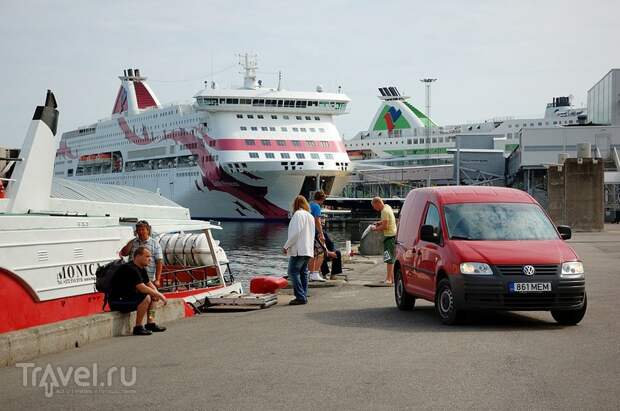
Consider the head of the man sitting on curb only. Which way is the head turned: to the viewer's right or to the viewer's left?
to the viewer's right

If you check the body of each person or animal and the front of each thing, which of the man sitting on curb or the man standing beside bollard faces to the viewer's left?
the man standing beside bollard

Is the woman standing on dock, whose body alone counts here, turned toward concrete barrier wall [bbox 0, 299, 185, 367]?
no

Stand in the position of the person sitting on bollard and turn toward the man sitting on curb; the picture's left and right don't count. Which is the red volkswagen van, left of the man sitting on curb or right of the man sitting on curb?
left

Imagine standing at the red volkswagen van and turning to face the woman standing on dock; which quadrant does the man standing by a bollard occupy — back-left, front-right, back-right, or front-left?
front-right

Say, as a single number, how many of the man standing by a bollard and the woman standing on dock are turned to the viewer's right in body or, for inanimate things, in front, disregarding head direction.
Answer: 0

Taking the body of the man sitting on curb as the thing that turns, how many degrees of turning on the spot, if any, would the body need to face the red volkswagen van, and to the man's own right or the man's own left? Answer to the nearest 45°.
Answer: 0° — they already face it

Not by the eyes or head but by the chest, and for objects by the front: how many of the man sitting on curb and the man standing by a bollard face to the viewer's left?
1

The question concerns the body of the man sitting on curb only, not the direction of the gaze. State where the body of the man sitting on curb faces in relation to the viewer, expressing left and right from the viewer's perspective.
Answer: facing to the right of the viewer

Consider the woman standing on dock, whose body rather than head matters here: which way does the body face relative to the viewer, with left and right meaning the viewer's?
facing away from the viewer and to the left of the viewer

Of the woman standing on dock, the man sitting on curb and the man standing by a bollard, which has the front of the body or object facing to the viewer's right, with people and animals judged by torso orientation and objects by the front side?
the man sitting on curb

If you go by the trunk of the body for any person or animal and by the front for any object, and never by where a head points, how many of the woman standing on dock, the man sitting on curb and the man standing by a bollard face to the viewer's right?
1

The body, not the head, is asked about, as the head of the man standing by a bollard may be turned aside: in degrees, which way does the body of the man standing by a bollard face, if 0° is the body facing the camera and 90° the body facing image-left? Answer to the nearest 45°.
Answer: approximately 90°

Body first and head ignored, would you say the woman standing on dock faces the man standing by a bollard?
no
